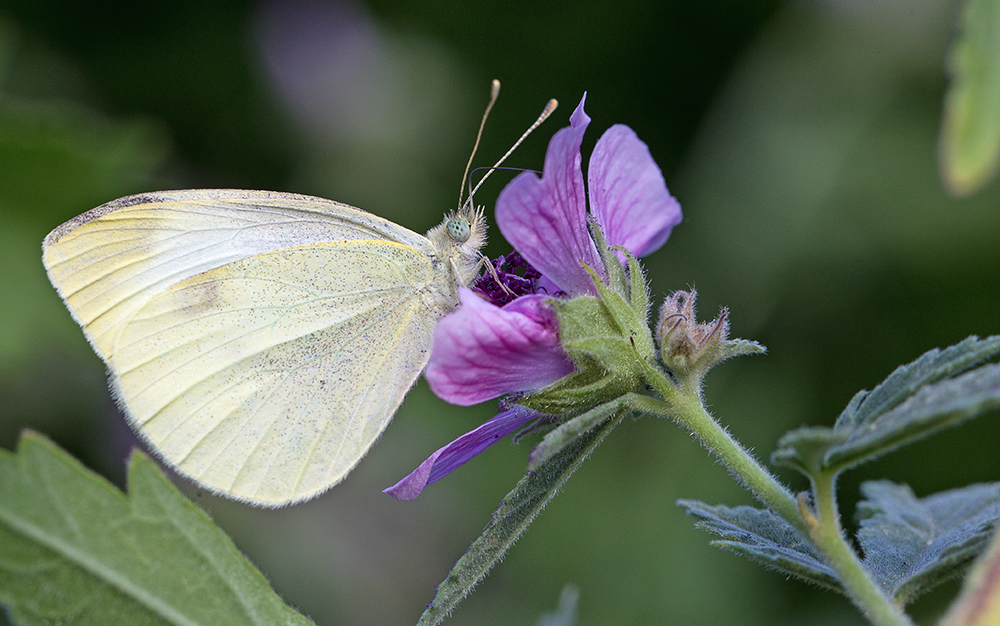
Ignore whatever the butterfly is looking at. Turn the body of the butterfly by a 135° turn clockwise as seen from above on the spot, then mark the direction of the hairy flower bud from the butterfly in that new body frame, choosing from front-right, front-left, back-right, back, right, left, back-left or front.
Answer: left

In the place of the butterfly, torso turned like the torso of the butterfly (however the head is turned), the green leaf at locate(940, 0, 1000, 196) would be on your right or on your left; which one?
on your right

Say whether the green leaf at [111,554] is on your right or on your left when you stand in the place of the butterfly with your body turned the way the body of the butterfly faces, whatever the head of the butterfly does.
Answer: on your right

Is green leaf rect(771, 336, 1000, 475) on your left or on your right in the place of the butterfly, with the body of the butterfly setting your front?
on your right

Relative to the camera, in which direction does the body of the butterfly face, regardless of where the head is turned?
to the viewer's right

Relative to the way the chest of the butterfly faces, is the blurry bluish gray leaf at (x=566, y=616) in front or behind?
in front

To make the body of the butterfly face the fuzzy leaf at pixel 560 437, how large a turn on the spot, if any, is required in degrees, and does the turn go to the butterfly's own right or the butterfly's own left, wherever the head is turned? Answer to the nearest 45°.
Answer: approximately 45° to the butterfly's own right

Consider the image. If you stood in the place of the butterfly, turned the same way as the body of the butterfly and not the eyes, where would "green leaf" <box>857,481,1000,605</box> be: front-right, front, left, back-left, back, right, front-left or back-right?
front-right
